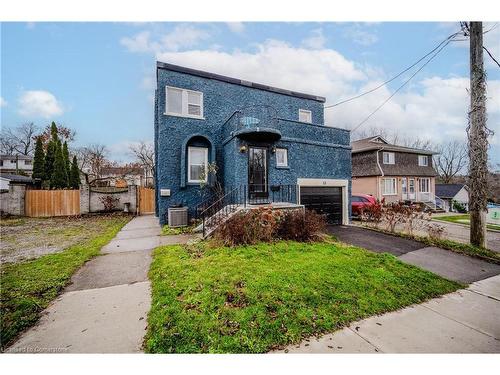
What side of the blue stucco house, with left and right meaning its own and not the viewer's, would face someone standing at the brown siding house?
left

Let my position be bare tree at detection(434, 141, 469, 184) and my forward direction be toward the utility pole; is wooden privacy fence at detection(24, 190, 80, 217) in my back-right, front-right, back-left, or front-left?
front-right

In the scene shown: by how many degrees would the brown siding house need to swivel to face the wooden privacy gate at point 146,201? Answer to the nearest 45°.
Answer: approximately 90° to its right

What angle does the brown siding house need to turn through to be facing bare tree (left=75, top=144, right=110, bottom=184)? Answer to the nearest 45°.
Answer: approximately 135° to its right

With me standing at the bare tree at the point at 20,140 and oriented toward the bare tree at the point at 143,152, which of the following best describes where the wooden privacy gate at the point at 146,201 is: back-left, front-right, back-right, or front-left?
front-right

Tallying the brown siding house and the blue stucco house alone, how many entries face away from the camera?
0

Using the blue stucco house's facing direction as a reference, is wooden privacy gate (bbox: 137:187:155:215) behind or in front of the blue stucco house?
behind

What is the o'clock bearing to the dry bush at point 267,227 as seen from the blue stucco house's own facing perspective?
The dry bush is roughly at 1 o'clock from the blue stucco house.

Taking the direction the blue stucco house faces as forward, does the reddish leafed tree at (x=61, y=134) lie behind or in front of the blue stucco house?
behind

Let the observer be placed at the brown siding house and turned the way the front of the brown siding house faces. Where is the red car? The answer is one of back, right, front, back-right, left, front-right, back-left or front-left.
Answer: front-right

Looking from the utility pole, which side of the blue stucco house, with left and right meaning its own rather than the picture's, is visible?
front

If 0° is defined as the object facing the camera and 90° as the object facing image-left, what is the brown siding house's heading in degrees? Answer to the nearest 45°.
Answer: approximately 315°

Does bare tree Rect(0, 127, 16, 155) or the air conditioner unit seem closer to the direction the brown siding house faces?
the air conditioner unit

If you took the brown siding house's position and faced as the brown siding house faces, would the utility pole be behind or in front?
in front
